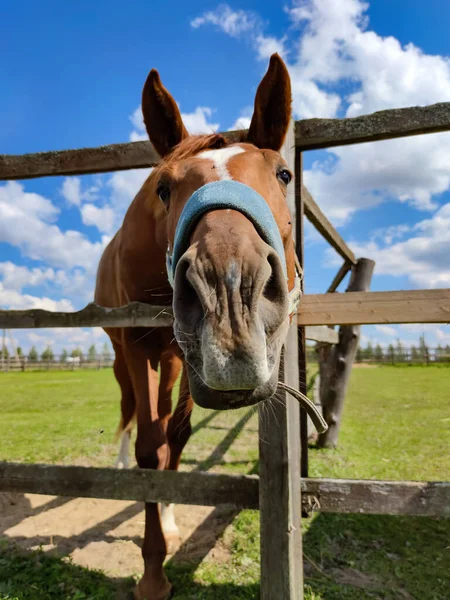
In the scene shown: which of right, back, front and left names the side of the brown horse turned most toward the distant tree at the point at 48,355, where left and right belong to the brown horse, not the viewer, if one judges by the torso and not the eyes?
back

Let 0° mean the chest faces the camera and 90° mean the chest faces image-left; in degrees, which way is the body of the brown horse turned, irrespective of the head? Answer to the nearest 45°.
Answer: approximately 0°

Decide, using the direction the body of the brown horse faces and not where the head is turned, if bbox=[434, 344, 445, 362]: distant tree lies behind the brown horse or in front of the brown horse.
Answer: behind

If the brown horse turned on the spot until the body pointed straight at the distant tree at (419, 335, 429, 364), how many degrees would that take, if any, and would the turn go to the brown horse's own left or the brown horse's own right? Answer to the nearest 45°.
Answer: approximately 135° to the brown horse's own left

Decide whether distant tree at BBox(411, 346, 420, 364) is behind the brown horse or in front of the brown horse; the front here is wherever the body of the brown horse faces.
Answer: behind

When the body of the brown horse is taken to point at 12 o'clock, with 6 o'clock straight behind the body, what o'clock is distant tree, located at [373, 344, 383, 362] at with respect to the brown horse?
The distant tree is roughly at 7 o'clock from the brown horse.

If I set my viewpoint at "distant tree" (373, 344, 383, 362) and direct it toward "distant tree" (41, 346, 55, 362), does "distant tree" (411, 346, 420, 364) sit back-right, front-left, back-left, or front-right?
back-left
